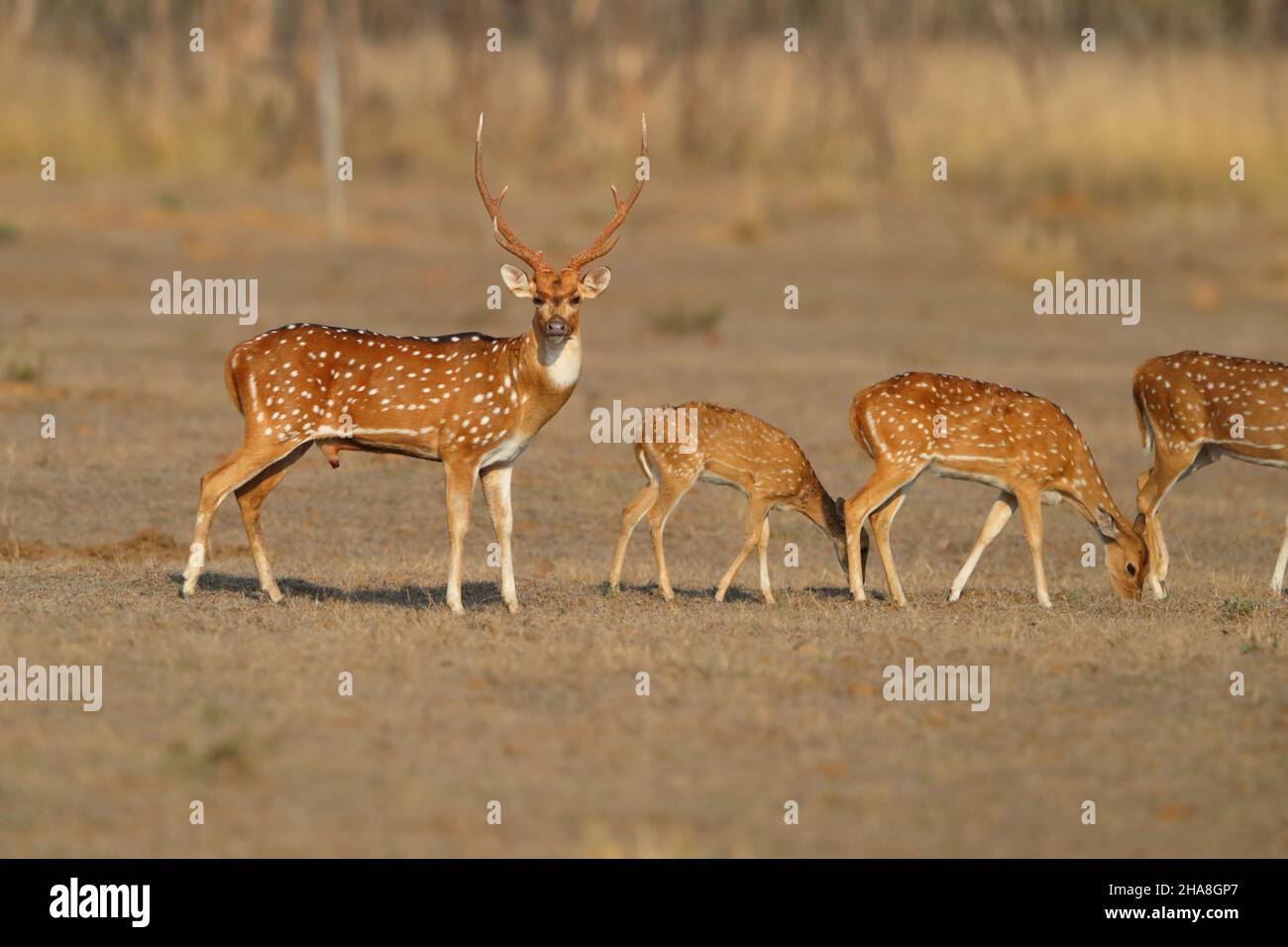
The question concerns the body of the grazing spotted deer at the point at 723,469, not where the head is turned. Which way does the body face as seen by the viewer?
to the viewer's right

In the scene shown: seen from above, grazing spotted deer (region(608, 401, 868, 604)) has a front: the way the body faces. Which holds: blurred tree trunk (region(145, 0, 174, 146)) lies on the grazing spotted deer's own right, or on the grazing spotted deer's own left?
on the grazing spotted deer's own left

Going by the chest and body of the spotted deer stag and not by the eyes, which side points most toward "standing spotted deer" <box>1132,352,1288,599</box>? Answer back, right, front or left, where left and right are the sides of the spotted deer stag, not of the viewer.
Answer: front

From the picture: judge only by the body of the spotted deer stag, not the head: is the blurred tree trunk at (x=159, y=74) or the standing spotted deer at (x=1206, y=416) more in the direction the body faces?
the standing spotted deer

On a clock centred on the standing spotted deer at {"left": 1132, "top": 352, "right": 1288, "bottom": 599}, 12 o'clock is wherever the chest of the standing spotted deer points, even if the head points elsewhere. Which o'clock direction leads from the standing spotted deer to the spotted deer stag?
The spotted deer stag is roughly at 5 o'clock from the standing spotted deer.

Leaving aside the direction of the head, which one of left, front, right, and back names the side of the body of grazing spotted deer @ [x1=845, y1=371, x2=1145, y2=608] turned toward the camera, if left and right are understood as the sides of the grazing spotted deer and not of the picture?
right

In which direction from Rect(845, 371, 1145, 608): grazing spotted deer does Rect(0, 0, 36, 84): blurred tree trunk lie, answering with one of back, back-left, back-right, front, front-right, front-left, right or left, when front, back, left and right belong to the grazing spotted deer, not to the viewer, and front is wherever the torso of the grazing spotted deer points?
back-left

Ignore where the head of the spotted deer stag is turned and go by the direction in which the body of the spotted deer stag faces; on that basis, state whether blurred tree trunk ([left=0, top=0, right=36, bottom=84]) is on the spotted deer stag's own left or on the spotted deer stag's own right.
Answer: on the spotted deer stag's own left

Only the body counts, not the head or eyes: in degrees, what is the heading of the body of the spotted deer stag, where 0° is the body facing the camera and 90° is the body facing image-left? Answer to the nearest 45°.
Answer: approximately 270°

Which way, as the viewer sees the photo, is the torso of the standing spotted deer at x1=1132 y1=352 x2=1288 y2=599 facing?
to the viewer's right
